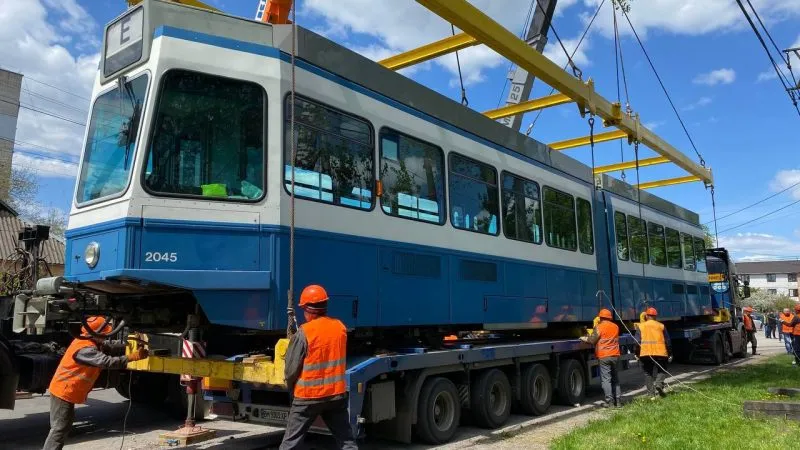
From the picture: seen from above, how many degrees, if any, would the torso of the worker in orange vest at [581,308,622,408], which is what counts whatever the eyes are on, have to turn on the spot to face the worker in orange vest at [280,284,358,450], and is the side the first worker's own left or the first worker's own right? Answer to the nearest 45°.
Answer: approximately 135° to the first worker's own left

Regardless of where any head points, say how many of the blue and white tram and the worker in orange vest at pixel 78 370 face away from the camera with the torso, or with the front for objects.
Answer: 0

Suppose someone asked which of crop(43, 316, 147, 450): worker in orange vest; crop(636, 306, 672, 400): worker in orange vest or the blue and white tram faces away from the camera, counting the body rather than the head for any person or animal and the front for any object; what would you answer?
crop(636, 306, 672, 400): worker in orange vest

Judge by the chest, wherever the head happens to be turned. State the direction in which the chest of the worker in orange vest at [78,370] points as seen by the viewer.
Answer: to the viewer's right

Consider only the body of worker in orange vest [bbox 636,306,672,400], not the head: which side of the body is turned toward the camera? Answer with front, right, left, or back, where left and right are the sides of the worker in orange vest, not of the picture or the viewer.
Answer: back

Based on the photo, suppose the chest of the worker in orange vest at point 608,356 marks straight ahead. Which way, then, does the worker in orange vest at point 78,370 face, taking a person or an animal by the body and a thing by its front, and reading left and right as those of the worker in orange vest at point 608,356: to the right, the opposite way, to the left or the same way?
to the right

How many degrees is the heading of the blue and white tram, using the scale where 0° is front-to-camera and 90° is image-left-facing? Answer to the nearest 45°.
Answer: approximately 45°

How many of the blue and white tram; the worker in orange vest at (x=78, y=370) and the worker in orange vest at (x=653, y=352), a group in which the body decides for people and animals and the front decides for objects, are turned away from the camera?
1

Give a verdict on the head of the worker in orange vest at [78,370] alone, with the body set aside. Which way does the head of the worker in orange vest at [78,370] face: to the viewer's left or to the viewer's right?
to the viewer's right

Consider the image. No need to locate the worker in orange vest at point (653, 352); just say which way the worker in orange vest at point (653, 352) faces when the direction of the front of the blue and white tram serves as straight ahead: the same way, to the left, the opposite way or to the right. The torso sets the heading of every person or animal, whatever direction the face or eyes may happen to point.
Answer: the opposite way
